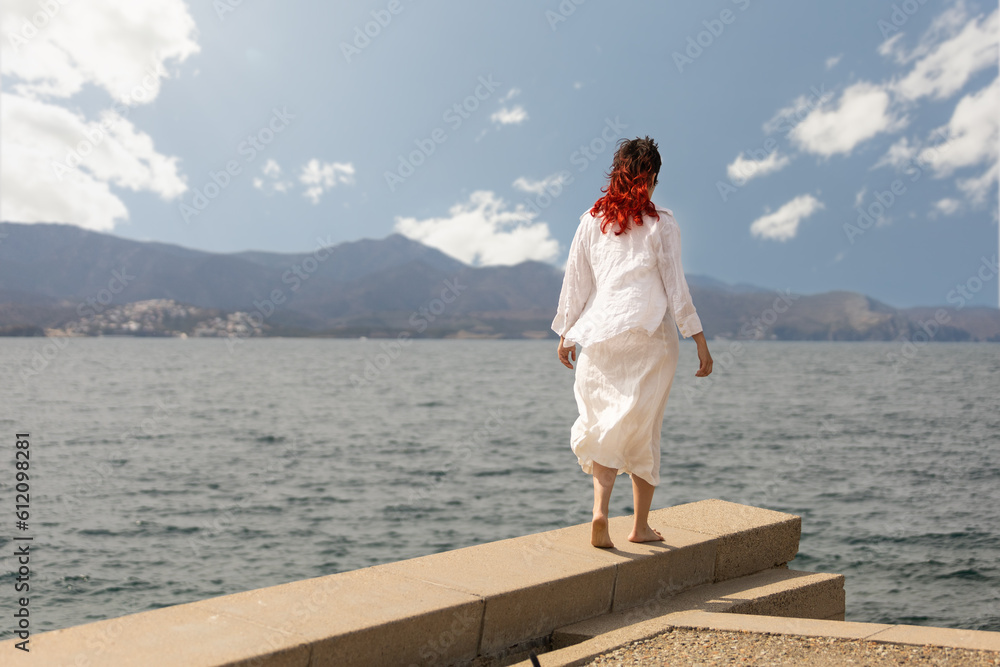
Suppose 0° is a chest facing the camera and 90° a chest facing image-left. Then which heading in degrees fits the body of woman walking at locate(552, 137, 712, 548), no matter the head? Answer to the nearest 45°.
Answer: approximately 180°
